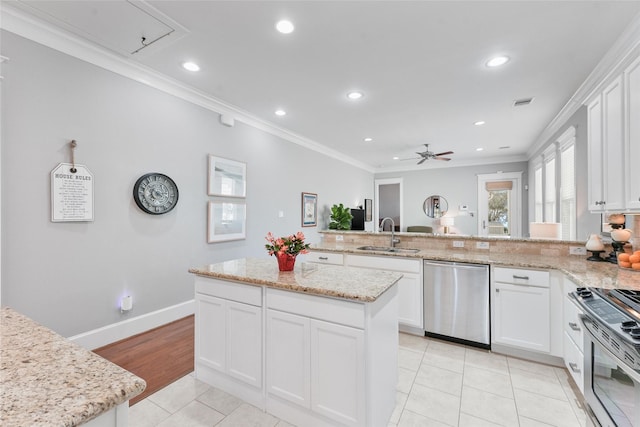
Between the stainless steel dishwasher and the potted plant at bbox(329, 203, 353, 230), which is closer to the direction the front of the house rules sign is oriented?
the stainless steel dishwasher

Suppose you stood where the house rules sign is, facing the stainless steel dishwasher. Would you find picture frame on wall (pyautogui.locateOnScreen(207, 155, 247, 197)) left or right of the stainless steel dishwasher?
left

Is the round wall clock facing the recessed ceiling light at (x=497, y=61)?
yes

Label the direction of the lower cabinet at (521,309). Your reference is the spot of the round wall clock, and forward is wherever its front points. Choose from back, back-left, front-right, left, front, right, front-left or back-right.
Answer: front

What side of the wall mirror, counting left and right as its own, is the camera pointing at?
front

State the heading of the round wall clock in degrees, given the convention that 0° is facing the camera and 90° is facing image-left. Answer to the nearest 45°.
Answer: approximately 315°

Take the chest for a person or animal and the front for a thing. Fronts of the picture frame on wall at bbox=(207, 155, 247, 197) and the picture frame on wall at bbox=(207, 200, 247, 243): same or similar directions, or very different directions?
same or similar directions

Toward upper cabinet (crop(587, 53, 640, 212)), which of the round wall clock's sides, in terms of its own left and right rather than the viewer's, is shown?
front

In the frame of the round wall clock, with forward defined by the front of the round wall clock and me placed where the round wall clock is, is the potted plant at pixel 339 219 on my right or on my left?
on my left

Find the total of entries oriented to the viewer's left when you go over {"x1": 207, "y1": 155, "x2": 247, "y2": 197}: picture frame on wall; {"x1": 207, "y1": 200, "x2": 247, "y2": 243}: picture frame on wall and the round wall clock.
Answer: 0

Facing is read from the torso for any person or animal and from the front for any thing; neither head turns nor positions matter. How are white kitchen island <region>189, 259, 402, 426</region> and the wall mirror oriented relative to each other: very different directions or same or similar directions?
same or similar directions

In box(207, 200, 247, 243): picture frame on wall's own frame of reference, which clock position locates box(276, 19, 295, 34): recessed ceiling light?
The recessed ceiling light is roughly at 1 o'clock from the picture frame on wall.

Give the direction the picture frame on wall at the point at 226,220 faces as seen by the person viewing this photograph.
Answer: facing the viewer and to the right of the viewer

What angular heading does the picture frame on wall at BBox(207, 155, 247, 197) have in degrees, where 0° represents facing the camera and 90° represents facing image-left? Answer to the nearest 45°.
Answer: approximately 315°

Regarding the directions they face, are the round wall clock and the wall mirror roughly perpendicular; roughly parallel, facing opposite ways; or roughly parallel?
roughly perpendicular

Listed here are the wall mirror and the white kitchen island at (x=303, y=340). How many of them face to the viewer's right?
0

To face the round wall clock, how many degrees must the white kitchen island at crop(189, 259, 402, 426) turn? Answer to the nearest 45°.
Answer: approximately 90° to its right

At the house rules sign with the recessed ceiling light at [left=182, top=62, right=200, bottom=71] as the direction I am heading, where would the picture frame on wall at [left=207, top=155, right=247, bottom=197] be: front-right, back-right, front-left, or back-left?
front-left

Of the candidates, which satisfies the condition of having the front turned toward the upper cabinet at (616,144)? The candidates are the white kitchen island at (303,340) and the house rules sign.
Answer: the house rules sign

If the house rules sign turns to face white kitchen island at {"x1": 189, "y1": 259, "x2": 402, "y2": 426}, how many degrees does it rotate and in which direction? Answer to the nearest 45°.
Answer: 0° — it already faces it

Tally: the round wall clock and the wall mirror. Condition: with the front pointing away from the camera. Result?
0

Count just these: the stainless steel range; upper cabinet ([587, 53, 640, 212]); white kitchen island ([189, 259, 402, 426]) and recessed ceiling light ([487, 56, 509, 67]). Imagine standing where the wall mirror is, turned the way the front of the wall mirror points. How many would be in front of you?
4

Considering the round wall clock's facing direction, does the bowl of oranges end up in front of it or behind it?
in front
